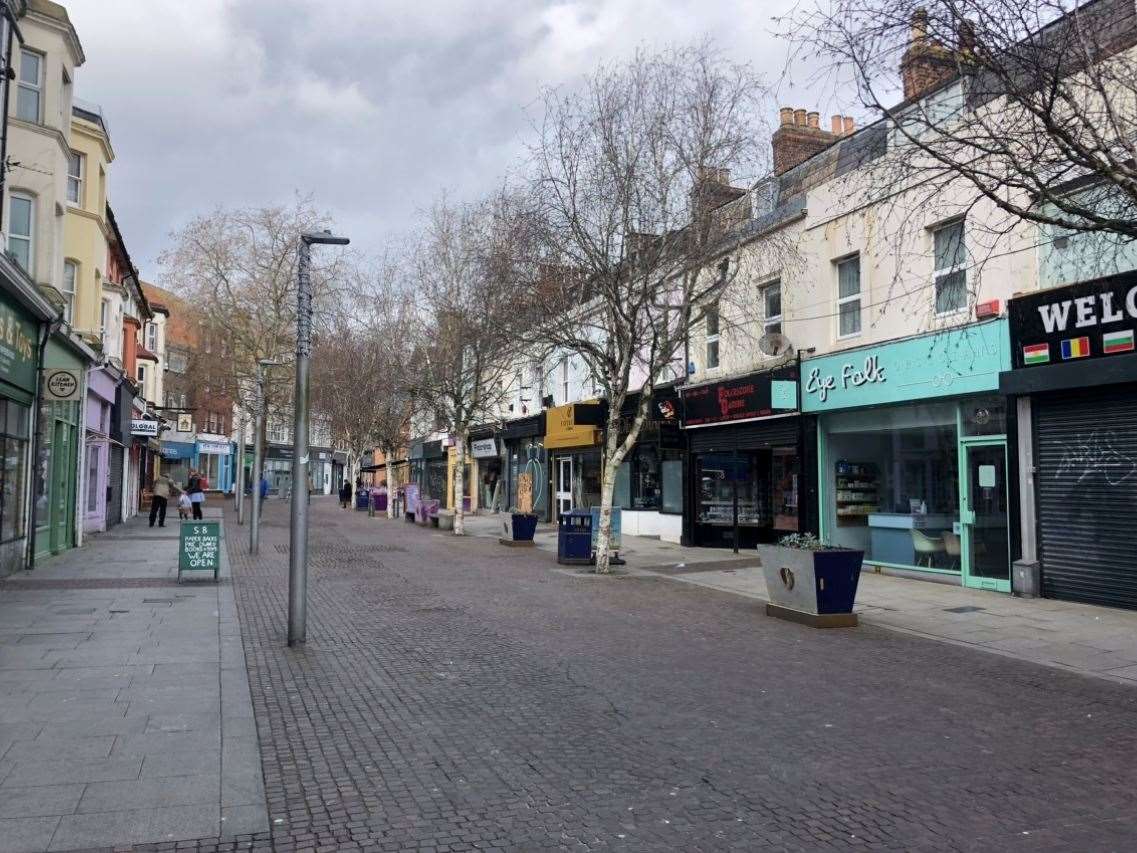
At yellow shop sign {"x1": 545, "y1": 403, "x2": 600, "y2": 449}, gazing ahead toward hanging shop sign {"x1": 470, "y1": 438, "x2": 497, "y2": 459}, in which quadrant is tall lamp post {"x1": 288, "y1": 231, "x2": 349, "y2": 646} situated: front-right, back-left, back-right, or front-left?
back-left

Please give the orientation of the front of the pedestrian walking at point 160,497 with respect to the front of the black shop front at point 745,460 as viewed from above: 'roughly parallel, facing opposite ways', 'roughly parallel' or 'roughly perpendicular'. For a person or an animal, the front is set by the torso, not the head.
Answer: roughly perpendicular

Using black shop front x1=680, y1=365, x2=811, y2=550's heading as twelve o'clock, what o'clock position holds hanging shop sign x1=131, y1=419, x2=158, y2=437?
The hanging shop sign is roughly at 2 o'clock from the black shop front.

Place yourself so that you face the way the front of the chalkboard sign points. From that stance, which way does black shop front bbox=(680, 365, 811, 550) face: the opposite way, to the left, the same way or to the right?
to the right

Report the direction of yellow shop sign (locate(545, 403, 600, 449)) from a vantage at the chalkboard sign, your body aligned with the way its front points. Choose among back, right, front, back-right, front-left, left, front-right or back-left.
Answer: back-left

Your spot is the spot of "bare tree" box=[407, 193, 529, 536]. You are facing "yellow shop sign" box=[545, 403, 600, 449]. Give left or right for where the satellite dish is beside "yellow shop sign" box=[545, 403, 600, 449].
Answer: right
